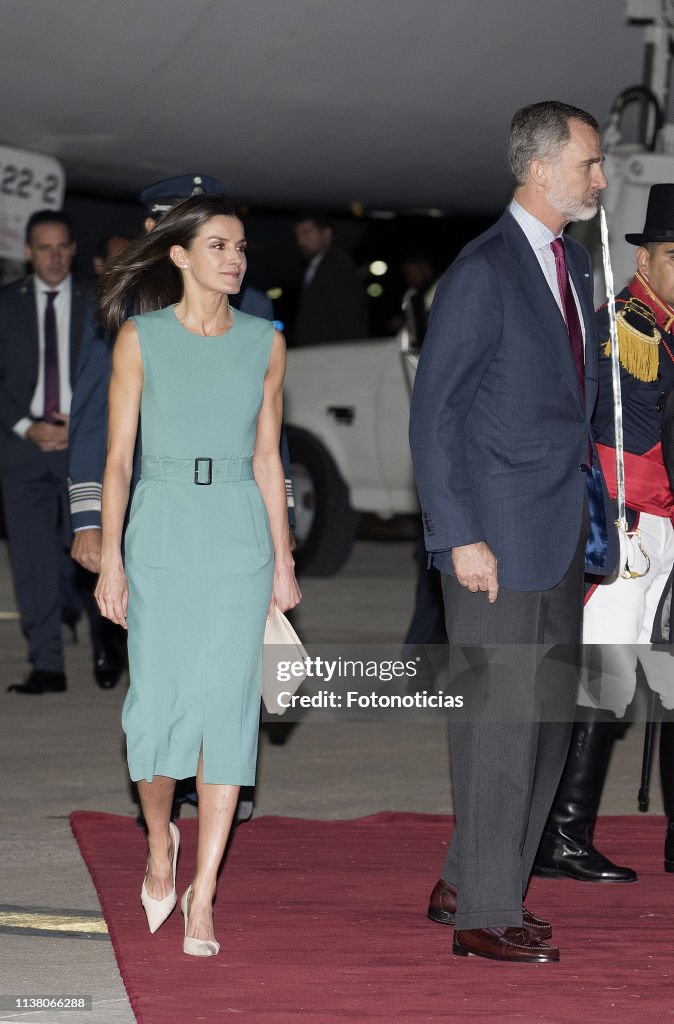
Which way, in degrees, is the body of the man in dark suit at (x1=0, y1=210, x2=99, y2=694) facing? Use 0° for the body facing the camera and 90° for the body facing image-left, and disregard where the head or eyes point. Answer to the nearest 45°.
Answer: approximately 0°

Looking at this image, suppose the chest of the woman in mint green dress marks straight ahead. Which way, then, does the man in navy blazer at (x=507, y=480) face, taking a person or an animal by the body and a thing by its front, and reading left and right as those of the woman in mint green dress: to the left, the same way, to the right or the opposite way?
to the left

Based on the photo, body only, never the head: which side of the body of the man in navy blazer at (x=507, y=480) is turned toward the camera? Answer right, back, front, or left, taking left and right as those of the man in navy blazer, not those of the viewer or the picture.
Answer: right

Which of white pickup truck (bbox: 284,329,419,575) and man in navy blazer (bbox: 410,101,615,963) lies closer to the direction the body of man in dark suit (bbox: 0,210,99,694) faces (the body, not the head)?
the man in navy blazer

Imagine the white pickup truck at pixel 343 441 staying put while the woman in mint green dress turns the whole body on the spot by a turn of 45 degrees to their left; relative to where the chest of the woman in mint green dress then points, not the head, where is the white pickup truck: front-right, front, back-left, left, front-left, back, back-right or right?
back-left

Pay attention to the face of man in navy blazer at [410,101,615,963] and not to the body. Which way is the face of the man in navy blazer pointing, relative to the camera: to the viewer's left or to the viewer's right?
to the viewer's right

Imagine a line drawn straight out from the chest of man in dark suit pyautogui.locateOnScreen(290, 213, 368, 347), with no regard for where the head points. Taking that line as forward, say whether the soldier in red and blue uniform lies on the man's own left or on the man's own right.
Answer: on the man's own left

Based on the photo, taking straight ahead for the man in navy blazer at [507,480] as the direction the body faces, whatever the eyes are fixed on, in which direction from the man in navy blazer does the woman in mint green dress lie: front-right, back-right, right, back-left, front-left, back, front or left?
back
